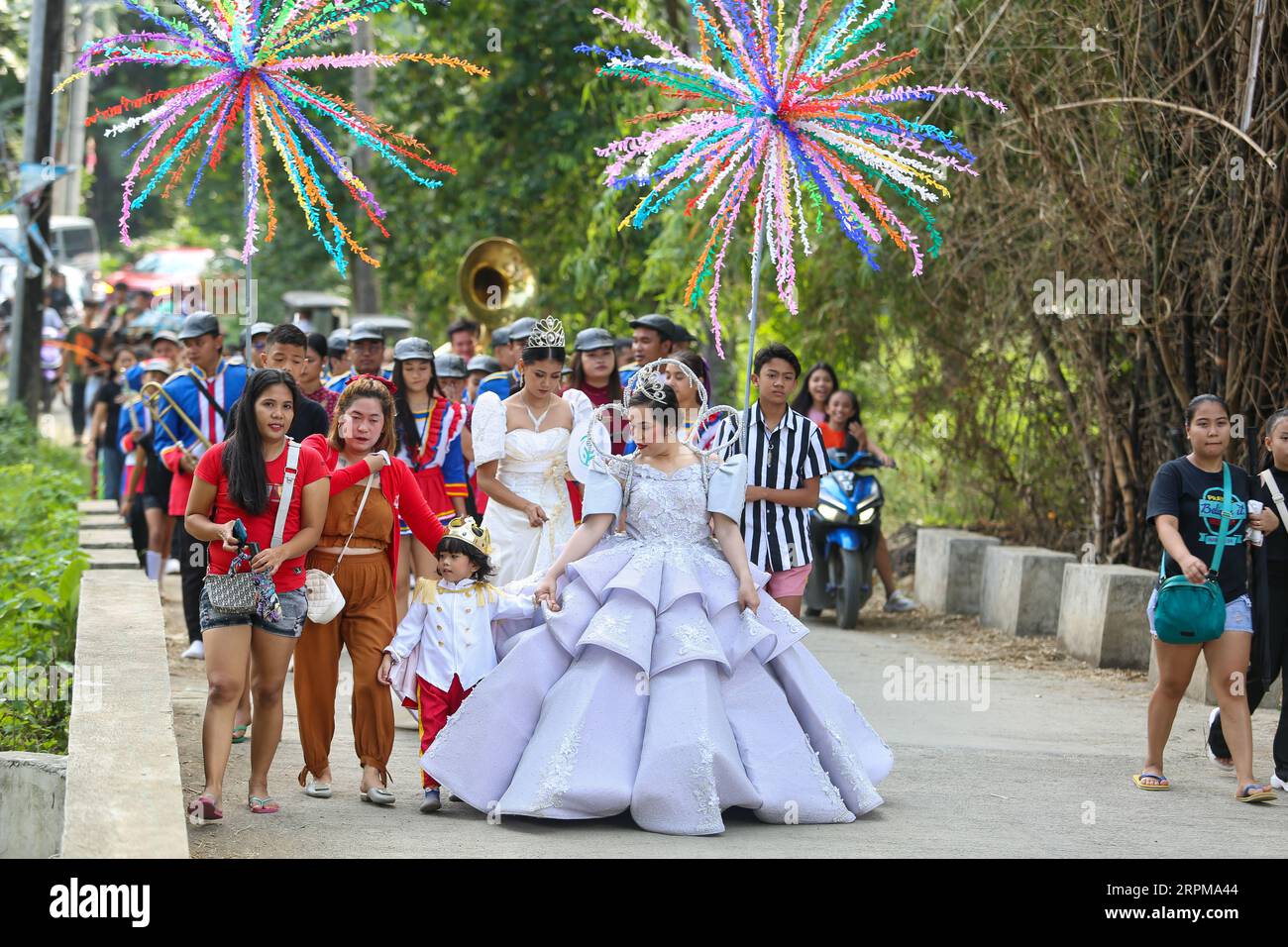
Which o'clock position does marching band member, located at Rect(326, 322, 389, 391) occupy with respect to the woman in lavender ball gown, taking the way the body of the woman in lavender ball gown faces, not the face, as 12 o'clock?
The marching band member is roughly at 5 o'clock from the woman in lavender ball gown.

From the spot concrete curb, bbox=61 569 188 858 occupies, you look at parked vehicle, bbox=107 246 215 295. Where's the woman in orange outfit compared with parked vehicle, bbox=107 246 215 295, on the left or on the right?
right

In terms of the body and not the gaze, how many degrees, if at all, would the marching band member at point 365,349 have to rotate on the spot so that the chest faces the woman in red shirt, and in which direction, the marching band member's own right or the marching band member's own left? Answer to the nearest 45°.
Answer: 0° — they already face them

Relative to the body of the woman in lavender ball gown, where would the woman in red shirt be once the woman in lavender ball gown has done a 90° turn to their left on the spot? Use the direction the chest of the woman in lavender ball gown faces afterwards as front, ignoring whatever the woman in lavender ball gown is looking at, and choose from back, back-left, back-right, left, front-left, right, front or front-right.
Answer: back

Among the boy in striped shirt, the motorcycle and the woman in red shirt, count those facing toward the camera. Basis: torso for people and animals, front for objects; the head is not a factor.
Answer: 3

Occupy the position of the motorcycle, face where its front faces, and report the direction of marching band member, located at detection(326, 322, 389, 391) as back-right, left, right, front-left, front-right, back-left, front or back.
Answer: front-right

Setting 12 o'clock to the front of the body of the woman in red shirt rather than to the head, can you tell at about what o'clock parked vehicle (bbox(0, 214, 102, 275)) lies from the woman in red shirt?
The parked vehicle is roughly at 6 o'clock from the woman in red shirt.

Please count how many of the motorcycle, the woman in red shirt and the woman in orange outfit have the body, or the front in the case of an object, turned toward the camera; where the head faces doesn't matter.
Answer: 3
